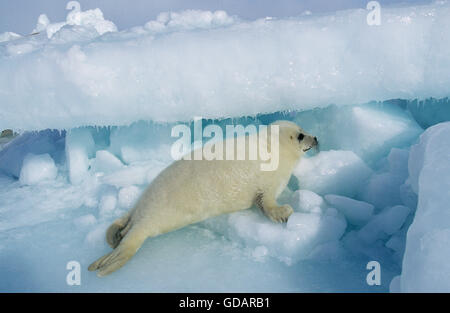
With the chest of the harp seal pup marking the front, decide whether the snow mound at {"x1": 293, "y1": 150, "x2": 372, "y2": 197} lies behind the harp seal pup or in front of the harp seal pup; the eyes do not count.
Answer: in front

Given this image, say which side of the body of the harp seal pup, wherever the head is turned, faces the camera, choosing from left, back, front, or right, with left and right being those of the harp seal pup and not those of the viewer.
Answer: right

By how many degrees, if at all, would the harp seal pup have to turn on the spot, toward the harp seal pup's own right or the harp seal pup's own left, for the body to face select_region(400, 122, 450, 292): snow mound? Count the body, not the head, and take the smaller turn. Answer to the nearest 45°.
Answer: approximately 45° to the harp seal pup's own right

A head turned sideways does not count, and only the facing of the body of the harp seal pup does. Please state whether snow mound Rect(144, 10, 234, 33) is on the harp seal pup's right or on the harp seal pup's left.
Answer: on the harp seal pup's left
